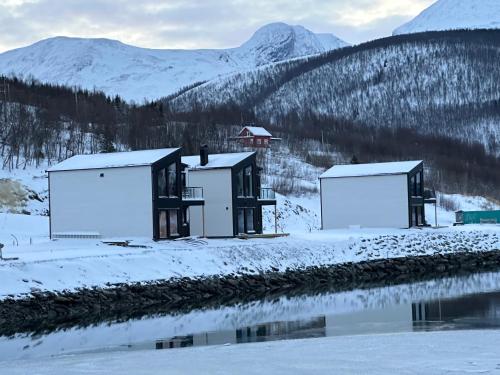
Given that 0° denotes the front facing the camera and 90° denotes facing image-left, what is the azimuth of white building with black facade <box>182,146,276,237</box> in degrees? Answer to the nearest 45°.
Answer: approximately 315°
